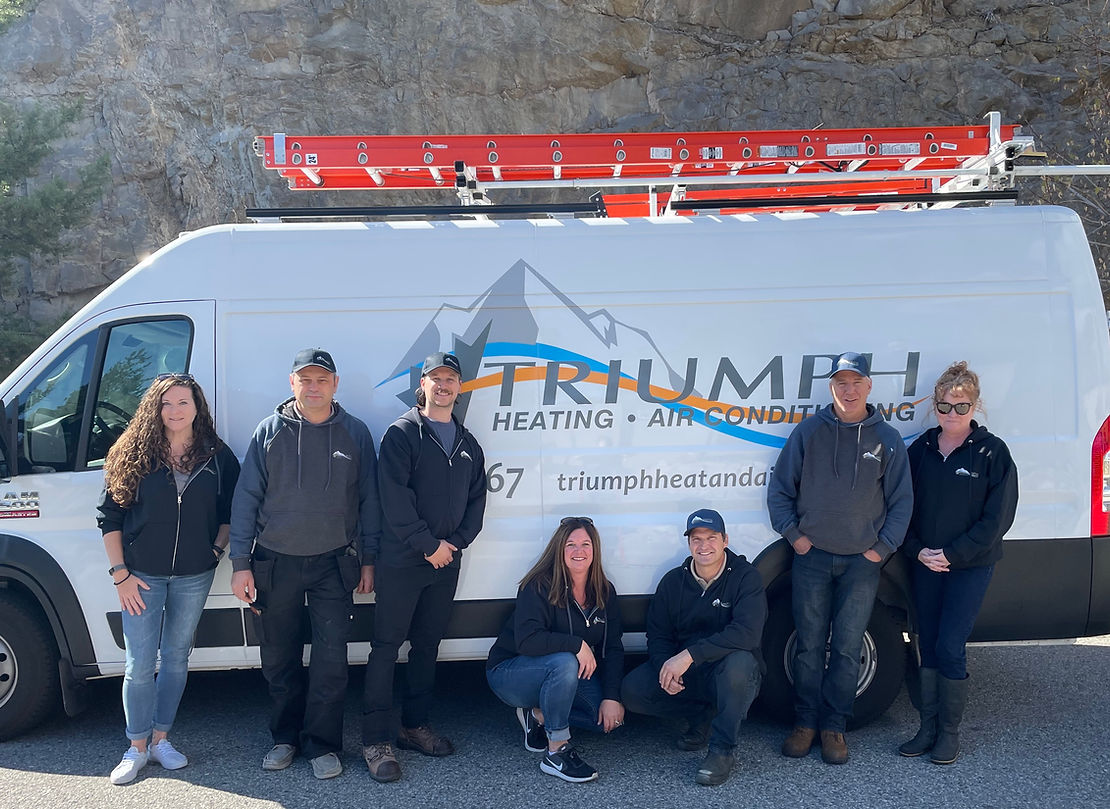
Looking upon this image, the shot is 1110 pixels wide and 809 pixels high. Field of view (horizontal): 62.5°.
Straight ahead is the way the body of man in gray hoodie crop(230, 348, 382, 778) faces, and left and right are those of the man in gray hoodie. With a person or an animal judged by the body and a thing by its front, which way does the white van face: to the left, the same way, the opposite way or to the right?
to the right

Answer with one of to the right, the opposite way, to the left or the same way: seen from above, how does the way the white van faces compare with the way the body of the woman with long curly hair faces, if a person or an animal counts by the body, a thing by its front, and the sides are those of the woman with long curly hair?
to the right

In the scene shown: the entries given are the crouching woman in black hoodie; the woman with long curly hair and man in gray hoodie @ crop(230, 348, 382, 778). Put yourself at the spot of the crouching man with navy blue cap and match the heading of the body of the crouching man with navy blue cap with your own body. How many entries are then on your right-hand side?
3

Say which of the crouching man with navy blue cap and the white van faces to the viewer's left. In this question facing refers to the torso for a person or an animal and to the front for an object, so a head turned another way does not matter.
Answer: the white van

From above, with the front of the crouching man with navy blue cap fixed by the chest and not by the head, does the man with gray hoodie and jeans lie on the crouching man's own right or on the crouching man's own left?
on the crouching man's own left

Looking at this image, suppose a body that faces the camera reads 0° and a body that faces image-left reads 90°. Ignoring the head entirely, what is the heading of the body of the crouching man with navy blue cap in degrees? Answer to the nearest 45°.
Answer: approximately 0°

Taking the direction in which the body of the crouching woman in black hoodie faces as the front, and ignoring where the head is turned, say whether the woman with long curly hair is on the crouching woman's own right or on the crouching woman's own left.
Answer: on the crouching woman's own right

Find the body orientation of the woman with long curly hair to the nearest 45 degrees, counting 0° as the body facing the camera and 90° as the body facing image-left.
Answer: approximately 0°

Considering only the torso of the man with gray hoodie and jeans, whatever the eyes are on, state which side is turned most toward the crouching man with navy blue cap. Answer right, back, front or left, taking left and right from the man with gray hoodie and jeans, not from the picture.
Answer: right

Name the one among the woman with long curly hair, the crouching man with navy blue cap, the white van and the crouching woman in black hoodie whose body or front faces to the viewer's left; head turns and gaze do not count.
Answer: the white van

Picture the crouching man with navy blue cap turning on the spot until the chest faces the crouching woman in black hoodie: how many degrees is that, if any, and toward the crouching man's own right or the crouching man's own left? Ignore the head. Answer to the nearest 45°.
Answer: approximately 90° to the crouching man's own right

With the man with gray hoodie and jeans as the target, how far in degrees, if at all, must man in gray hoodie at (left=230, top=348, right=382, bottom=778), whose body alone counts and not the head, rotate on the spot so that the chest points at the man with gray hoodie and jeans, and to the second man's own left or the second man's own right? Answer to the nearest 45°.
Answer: approximately 90° to the second man's own left

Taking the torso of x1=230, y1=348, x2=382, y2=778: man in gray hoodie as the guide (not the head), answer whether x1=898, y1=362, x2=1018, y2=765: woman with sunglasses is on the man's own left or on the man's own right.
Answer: on the man's own left
